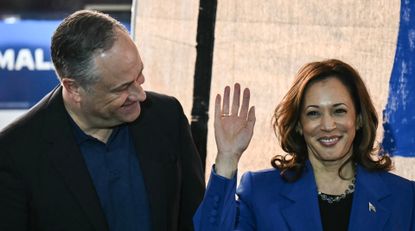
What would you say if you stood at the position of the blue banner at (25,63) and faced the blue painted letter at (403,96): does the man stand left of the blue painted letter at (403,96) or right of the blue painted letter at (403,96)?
right

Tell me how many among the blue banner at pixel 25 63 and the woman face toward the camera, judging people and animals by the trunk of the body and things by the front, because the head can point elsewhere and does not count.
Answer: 2

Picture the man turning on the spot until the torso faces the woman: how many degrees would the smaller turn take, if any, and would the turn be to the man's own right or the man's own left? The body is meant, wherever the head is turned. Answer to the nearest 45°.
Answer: approximately 45° to the man's own left

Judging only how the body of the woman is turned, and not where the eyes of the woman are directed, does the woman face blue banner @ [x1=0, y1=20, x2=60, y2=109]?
no

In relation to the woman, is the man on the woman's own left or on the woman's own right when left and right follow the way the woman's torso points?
on the woman's own right

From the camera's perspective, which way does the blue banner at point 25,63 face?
toward the camera

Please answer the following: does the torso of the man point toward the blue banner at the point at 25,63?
no

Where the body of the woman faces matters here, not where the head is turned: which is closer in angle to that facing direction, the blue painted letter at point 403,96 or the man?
the man

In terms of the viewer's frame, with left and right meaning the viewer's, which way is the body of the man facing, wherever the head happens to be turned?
facing the viewer and to the right of the viewer

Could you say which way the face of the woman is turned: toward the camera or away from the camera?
toward the camera

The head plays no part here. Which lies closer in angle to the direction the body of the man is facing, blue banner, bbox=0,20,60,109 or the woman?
the woman

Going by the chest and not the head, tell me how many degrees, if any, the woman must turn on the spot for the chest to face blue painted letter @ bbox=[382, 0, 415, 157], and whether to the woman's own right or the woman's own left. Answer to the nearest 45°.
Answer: approximately 135° to the woman's own left

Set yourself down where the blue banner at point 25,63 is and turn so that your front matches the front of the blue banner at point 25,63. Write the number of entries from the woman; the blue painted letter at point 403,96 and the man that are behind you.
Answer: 0
